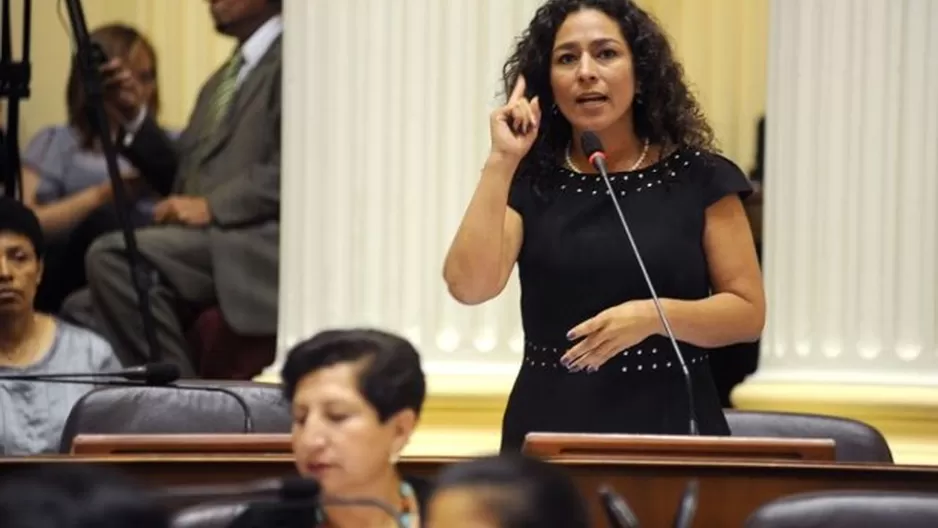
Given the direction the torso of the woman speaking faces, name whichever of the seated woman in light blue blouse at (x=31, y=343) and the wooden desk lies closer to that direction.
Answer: the wooden desk

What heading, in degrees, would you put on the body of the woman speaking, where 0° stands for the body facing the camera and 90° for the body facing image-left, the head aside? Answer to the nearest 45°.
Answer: approximately 0°

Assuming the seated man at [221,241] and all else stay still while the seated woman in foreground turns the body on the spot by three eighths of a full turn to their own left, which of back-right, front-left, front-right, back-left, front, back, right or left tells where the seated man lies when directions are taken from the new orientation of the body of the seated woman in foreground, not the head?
left

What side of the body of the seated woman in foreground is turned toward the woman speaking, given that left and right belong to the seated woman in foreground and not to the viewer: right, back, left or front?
back

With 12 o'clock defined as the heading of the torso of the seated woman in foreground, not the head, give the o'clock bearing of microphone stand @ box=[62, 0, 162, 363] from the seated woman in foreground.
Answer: The microphone stand is roughly at 4 o'clock from the seated woman in foreground.

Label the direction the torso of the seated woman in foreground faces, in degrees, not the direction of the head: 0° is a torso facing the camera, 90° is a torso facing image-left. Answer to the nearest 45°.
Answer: approximately 45°

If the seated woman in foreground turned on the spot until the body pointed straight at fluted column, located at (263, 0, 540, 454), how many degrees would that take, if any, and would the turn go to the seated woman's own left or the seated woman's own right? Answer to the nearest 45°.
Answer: approximately 135° to the seated woman's own right

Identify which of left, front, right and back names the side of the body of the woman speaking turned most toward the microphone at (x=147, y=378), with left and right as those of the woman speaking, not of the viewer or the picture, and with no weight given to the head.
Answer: right

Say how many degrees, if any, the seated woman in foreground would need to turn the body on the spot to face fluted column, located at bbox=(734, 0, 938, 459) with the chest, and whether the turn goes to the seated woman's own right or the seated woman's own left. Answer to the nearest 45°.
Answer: approximately 180°

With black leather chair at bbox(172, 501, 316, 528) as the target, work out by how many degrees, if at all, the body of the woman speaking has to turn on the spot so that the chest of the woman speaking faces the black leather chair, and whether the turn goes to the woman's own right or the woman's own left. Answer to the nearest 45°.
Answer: approximately 45° to the woman's own right
